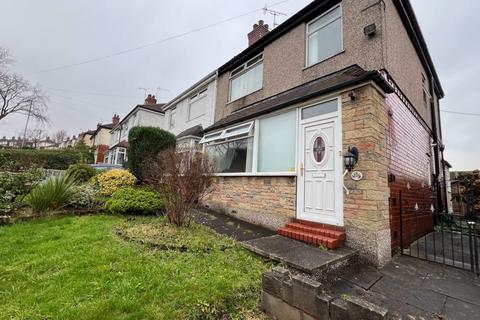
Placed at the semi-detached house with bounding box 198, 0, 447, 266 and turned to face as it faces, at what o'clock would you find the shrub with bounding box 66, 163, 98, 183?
The shrub is roughly at 2 o'clock from the semi-detached house.

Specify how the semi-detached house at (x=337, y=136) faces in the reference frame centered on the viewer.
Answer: facing the viewer and to the left of the viewer

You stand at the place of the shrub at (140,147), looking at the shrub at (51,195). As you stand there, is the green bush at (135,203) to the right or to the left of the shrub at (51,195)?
left

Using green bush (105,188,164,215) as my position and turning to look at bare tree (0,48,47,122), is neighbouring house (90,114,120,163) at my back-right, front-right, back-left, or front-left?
front-right

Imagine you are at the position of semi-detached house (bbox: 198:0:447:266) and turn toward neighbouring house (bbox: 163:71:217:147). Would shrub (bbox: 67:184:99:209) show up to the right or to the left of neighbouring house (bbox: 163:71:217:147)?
left

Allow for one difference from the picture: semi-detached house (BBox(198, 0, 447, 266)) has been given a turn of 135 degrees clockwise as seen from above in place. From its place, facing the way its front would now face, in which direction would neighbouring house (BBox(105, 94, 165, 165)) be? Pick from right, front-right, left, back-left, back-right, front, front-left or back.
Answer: front-left

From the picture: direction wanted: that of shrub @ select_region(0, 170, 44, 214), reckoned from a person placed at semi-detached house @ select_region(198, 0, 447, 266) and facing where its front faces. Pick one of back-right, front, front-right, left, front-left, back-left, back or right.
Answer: front-right

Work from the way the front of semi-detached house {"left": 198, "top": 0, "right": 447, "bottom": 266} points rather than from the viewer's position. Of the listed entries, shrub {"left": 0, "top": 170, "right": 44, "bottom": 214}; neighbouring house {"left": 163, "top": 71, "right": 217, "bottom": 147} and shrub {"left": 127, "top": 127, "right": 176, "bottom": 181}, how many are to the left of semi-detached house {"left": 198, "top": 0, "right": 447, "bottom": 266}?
0

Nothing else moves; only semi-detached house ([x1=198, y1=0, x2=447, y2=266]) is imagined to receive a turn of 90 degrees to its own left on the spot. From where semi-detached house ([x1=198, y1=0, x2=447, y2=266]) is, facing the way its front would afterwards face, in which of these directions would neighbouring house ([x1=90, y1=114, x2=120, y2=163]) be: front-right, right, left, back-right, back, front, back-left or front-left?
back

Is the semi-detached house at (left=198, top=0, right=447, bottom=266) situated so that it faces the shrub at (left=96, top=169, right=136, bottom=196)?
no

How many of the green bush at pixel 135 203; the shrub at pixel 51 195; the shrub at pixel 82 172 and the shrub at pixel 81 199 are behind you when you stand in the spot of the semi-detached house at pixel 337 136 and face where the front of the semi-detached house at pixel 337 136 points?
0

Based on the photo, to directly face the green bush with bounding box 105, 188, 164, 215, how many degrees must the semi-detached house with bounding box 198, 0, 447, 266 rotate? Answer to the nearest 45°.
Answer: approximately 45° to its right

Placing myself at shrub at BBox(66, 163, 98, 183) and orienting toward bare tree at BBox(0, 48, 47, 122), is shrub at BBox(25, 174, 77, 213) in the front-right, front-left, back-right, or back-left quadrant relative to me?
back-left

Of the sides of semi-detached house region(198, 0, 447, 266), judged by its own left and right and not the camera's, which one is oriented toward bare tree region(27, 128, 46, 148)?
right

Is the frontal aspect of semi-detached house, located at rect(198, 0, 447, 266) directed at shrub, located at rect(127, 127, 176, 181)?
no

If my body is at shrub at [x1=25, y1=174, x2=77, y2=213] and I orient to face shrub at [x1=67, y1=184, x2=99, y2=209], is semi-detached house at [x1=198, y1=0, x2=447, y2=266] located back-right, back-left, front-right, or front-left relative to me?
front-right

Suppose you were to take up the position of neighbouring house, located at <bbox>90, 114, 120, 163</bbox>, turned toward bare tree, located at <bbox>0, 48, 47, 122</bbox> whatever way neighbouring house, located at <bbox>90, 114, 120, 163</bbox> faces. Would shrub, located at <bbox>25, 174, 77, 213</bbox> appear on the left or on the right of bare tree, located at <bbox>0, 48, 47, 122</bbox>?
left

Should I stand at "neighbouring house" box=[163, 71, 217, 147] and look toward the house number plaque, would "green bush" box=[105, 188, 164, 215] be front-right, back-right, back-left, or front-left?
front-right

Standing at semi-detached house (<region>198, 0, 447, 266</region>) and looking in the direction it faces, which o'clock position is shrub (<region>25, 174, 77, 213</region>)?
The shrub is roughly at 1 o'clock from the semi-detached house.

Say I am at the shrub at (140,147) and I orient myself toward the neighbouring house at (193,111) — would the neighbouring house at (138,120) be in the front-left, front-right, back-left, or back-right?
front-left

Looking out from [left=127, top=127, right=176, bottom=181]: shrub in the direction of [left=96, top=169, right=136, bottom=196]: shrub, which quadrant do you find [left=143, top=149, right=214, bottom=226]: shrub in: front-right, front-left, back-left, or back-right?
front-left

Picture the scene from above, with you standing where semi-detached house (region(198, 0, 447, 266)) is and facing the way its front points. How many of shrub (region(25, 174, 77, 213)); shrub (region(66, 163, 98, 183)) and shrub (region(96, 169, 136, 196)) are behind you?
0
